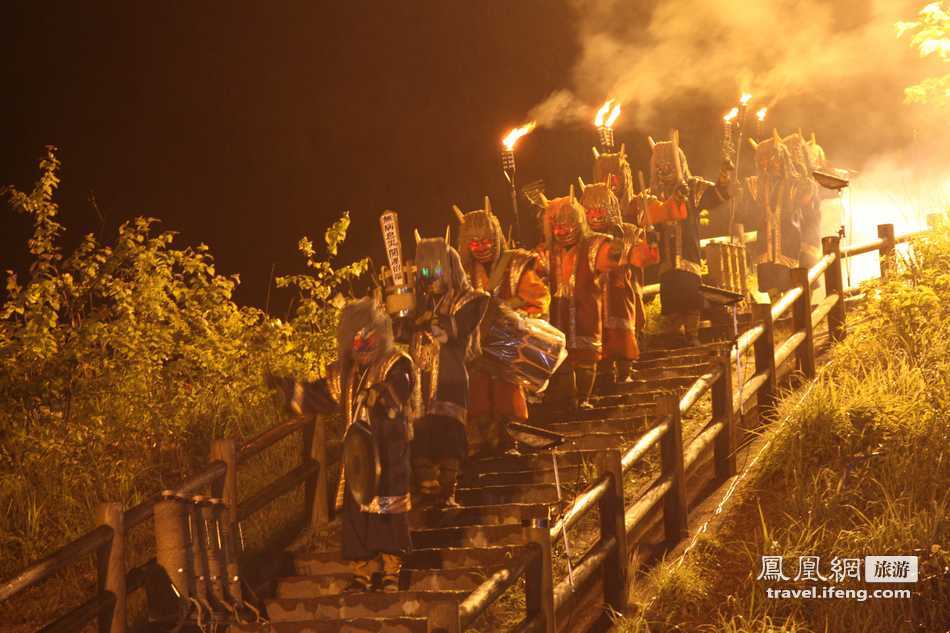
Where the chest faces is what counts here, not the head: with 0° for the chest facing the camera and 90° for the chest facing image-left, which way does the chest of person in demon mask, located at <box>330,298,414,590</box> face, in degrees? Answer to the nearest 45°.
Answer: approximately 45°

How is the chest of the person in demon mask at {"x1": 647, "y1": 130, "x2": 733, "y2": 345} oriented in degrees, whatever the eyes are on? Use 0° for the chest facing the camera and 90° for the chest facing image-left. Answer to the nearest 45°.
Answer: approximately 45°

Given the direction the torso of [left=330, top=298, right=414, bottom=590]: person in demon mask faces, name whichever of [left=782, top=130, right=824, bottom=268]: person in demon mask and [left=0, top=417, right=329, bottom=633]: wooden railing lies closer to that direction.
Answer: the wooden railing

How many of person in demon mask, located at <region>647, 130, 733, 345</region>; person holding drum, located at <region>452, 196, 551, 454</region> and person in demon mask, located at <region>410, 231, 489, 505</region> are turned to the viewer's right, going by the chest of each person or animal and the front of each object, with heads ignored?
0

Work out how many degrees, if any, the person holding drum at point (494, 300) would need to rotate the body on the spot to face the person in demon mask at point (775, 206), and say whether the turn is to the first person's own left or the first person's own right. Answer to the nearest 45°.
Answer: approximately 180°

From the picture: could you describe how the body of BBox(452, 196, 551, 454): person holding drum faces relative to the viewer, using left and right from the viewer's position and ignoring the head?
facing the viewer and to the left of the viewer

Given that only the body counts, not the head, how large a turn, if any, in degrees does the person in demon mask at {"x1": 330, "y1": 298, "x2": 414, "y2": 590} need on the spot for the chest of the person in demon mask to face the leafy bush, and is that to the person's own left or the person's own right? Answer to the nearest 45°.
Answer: approximately 90° to the person's own right

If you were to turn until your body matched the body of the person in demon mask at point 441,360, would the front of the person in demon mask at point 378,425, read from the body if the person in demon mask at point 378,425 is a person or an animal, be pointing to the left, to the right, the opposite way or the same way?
the same way

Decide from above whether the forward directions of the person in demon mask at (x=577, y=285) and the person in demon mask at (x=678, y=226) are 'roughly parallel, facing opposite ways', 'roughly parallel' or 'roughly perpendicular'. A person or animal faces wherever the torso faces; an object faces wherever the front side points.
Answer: roughly parallel

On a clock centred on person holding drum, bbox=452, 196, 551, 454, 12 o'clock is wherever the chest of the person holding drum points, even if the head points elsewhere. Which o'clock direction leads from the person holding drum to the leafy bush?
The leafy bush is roughly at 2 o'clock from the person holding drum.

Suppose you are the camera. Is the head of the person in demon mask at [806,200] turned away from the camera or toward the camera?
toward the camera

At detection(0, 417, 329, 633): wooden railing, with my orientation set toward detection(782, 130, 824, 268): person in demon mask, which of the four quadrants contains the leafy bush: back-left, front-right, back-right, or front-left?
front-left

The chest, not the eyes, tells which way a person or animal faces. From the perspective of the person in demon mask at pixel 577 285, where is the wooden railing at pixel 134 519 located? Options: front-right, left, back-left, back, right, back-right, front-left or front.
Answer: front

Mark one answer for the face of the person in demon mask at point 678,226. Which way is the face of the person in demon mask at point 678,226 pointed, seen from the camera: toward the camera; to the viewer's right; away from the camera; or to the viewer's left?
toward the camera

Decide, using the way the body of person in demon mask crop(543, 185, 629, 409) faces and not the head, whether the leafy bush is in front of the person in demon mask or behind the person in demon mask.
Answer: in front

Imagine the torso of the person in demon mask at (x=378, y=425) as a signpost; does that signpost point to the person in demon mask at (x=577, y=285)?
no

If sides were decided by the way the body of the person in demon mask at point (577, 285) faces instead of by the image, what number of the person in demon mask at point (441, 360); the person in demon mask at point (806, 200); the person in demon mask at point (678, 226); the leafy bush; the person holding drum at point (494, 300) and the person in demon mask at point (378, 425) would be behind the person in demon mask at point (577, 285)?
2

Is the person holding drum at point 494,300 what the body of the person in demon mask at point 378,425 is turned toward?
no

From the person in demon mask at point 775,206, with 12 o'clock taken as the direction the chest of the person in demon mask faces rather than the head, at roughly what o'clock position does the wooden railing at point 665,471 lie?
The wooden railing is roughly at 11 o'clock from the person in demon mask.

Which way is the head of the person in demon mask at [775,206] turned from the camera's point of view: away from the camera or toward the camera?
toward the camera
